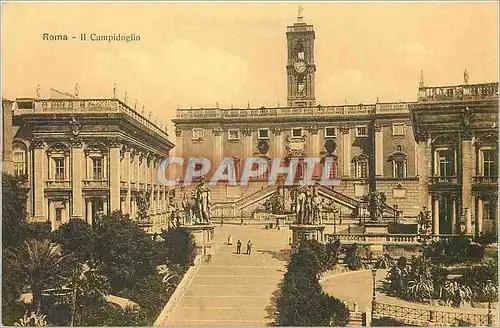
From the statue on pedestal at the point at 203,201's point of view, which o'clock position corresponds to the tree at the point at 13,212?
The tree is roughly at 3 o'clock from the statue on pedestal.

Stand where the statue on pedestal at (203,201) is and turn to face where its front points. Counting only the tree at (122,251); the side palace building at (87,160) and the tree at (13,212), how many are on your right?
3

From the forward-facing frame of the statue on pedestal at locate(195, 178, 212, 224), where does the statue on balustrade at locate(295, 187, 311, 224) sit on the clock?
the statue on balustrade at locate(295, 187, 311, 224) is roughly at 9 o'clock from the statue on pedestal at locate(195, 178, 212, 224).

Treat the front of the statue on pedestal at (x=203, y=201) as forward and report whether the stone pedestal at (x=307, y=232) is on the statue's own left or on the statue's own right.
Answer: on the statue's own left

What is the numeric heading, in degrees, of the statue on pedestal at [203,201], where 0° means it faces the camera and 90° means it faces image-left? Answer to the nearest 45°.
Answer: approximately 0°

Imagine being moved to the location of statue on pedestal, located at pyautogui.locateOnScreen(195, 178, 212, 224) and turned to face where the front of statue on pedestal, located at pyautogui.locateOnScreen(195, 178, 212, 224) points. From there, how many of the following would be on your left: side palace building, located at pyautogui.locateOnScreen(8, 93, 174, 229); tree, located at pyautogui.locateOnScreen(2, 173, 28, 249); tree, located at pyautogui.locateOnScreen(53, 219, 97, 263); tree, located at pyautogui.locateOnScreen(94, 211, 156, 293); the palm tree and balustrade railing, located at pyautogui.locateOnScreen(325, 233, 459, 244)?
1

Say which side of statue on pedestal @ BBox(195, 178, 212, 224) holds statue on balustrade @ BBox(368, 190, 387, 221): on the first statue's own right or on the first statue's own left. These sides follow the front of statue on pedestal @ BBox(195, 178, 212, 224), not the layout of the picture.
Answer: on the first statue's own left

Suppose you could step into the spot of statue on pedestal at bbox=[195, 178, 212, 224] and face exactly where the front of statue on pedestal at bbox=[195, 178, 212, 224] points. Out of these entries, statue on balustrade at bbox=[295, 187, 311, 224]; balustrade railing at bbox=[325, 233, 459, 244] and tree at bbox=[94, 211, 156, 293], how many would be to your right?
1

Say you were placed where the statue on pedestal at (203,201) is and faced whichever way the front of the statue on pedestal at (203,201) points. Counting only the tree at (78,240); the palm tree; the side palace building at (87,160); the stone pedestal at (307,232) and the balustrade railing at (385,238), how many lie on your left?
2

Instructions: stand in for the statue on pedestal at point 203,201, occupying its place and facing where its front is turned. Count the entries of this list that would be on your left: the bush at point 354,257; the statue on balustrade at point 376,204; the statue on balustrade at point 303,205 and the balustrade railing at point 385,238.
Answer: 4

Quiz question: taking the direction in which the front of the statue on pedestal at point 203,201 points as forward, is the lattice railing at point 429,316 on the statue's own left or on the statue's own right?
on the statue's own left

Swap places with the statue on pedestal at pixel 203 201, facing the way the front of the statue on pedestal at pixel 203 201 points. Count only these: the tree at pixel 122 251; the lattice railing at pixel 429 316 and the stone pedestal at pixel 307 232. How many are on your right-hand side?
1

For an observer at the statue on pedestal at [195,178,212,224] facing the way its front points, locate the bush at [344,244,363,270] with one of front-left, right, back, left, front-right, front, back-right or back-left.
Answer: left

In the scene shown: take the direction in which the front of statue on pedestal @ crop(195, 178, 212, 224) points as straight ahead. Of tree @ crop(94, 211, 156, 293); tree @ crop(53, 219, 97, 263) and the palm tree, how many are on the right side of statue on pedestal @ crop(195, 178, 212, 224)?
3

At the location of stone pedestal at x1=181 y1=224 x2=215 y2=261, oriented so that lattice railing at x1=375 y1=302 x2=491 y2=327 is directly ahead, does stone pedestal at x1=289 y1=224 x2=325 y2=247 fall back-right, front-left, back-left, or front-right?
front-left

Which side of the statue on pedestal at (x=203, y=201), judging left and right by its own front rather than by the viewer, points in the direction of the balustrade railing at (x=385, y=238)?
left

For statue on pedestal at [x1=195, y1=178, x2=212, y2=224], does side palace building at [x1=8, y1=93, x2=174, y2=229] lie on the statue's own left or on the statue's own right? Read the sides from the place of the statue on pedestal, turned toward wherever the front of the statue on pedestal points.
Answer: on the statue's own right
